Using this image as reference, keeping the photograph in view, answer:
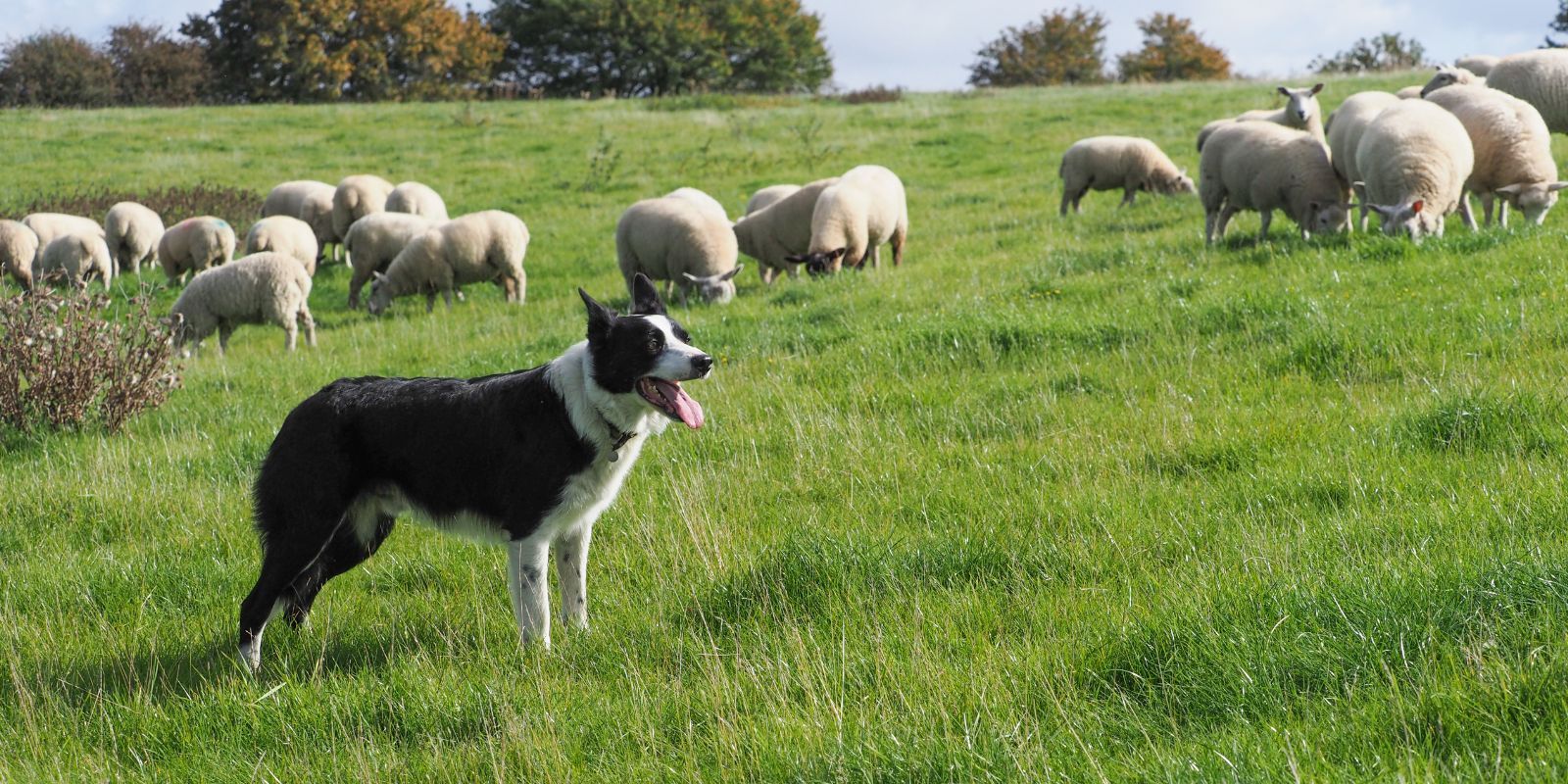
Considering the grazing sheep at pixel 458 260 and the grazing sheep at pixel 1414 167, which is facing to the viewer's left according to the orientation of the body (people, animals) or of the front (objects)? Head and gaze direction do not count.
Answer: the grazing sheep at pixel 458 260

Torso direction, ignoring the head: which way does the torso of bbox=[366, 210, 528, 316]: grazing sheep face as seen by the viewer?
to the viewer's left

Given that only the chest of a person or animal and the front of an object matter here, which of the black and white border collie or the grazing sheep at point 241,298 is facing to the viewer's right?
the black and white border collie

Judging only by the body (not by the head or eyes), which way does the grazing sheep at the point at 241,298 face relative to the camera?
to the viewer's left

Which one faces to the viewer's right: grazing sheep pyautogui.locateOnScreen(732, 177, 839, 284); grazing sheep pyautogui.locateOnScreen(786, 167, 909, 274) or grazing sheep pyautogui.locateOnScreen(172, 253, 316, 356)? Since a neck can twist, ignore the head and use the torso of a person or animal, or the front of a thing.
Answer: grazing sheep pyautogui.locateOnScreen(732, 177, 839, 284)

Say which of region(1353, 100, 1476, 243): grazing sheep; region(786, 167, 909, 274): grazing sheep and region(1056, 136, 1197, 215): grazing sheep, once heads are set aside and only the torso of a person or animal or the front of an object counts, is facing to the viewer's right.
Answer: region(1056, 136, 1197, 215): grazing sheep

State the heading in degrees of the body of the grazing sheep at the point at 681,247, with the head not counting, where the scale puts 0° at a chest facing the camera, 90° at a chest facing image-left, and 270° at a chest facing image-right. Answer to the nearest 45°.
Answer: approximately 315°

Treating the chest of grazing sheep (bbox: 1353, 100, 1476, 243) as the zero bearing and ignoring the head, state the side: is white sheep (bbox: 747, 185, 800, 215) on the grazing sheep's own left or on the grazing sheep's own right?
on the grazing sheep's own right

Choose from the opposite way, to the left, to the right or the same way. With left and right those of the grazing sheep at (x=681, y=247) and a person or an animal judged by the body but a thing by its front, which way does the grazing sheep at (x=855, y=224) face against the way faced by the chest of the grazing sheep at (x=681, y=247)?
to the right

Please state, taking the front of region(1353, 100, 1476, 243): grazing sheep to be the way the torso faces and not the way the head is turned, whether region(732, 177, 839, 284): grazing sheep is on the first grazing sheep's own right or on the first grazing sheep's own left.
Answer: on the first grazing sheep's own right

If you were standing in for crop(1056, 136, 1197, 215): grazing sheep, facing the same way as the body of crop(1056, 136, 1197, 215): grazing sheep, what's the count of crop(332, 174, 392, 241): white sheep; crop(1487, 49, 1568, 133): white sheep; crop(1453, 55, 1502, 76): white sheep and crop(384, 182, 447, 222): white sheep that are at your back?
2

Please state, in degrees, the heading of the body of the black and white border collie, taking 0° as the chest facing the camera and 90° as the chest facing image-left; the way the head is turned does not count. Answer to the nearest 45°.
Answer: approximately 270°

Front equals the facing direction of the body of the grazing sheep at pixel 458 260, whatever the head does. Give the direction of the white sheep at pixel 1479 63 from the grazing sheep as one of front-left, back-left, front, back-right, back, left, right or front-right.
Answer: back
